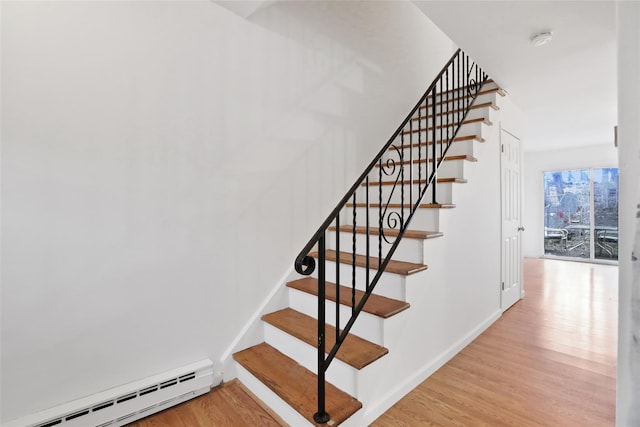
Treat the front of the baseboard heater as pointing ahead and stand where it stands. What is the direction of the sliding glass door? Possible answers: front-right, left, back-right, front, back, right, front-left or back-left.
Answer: front-left

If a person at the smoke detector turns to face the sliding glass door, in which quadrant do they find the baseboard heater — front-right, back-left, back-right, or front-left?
back-left

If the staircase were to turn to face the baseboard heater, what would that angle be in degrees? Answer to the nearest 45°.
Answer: approximately 45° to its right

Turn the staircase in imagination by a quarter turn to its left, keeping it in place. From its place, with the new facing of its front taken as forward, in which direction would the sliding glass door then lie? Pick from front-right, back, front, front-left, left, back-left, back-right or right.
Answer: left

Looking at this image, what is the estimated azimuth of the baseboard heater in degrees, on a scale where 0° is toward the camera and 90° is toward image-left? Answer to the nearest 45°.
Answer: approximately 315°

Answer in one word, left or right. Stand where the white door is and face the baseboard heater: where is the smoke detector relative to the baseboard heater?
left

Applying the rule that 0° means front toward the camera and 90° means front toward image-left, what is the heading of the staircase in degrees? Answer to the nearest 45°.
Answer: approximately 45°
